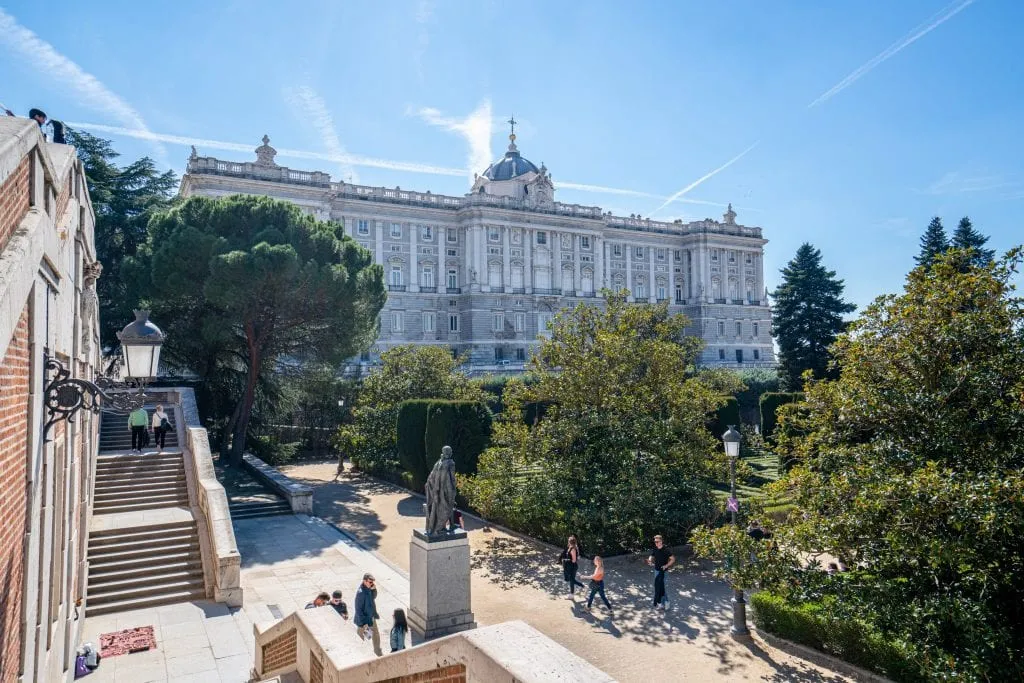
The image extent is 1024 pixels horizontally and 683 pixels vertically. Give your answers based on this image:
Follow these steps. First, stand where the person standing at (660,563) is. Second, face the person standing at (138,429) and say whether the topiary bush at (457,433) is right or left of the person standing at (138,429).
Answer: right

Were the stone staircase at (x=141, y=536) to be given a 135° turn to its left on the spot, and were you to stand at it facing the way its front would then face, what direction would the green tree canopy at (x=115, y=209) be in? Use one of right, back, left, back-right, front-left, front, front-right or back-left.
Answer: front-left

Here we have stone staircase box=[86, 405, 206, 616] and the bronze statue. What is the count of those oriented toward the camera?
1

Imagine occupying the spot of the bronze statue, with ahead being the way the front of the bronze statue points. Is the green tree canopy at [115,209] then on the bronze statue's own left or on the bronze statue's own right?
on the bronze statue's own left

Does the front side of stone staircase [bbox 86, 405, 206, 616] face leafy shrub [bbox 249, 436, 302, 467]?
no

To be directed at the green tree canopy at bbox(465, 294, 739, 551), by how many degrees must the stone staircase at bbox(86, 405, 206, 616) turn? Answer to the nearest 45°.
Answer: approximately 90° to its left

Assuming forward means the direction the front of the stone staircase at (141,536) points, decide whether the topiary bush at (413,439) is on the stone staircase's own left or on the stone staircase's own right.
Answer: on the stone staircase's own left

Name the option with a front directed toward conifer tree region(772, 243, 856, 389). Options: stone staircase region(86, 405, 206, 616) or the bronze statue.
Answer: the bronze statue

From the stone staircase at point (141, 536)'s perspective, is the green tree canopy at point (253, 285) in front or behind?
behind

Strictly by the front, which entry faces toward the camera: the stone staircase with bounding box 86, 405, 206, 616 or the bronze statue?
the stone staircase

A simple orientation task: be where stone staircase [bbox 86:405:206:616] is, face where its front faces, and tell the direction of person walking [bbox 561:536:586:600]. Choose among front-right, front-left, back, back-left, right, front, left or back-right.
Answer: front-left

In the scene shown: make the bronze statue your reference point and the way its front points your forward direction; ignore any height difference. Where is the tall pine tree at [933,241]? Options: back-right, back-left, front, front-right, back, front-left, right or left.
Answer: front

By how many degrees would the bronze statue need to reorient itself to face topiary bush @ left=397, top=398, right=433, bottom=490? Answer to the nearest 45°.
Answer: approximately 45° to its left

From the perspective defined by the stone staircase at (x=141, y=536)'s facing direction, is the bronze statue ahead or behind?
ahead

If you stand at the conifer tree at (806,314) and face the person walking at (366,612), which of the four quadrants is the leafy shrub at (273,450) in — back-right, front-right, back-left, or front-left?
front-right

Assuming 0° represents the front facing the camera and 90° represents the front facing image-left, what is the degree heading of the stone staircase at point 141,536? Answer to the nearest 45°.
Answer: approximately 0°
